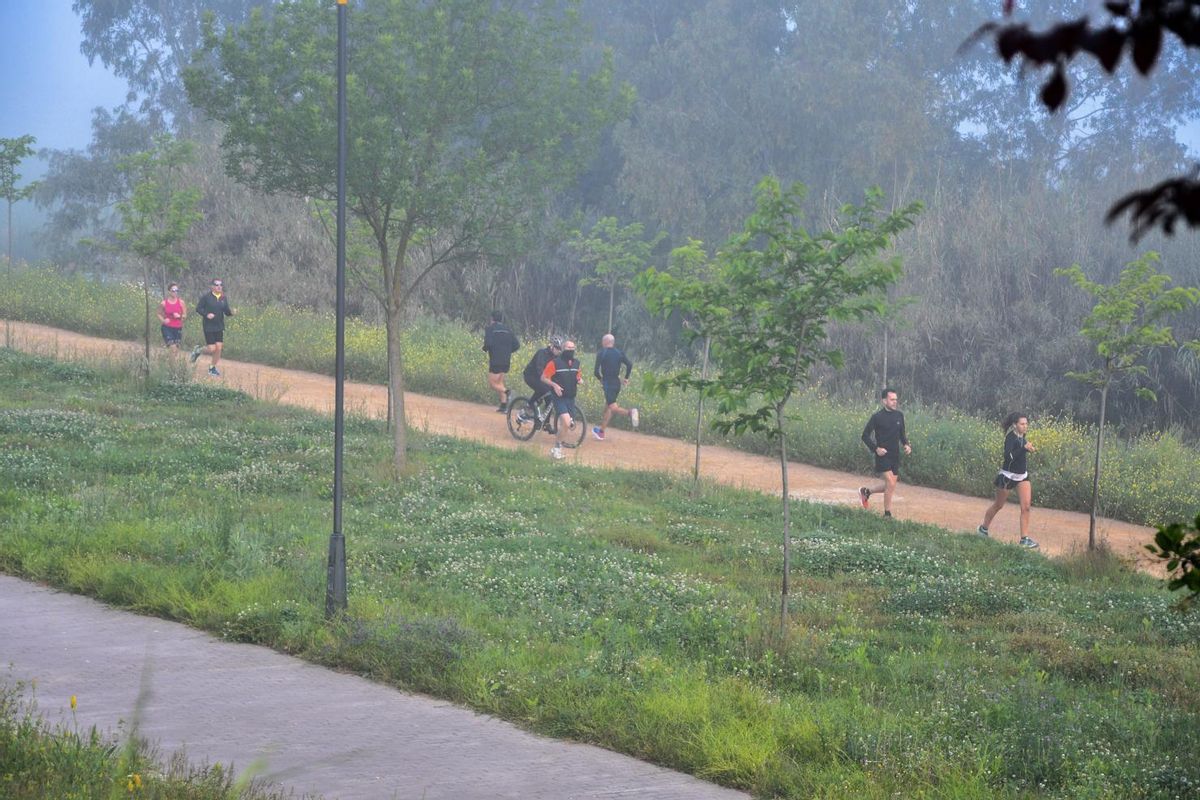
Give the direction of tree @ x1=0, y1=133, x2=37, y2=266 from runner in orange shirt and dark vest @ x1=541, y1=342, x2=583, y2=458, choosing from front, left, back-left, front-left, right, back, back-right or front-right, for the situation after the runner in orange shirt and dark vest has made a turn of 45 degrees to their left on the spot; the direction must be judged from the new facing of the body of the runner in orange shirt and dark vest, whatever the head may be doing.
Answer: back-left

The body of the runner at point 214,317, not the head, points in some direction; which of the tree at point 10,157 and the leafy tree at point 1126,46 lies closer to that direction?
the leafy tree

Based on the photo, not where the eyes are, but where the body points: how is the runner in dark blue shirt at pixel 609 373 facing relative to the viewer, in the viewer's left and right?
facing away from the viewer and to the left of the viewer

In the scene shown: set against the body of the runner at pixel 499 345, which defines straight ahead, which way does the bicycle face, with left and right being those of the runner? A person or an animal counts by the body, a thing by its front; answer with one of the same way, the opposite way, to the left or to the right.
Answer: the opposite way

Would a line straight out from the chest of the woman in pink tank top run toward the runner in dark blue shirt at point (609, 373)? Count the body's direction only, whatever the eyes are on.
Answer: yes

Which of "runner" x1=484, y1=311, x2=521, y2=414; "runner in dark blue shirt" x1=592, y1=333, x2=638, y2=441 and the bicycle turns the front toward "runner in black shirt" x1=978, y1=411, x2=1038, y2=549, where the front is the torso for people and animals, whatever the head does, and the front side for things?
the bicycle

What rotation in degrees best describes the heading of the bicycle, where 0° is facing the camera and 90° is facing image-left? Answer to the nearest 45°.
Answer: approximately 315°
